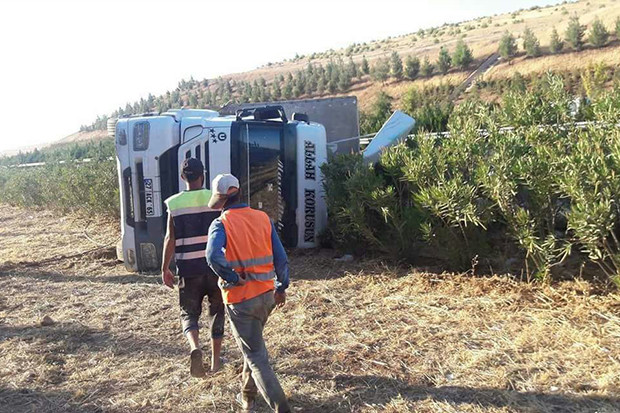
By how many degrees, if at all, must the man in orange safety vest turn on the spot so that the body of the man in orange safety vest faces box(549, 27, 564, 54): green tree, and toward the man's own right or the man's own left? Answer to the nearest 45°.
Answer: approximately 90° to the man's own right

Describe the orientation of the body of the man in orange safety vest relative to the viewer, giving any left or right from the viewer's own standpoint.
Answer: facing away from the viewer and to the left of the viewer

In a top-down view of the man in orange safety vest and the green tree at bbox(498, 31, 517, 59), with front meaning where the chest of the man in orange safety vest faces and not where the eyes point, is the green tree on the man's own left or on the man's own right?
on the man's own right

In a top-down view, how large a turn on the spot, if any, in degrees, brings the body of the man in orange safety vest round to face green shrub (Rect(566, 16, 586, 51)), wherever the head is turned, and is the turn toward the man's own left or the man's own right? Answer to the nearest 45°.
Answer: approximately 90° to the man's own right

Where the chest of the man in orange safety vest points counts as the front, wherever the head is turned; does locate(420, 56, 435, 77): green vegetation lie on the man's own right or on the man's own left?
on the man's own right

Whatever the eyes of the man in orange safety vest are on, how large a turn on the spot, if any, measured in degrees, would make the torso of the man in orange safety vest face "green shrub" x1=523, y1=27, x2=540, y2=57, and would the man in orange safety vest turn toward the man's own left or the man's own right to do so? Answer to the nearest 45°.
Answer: approximately 90° to the man's own right

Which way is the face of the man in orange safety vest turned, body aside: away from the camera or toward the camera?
away from the camera
